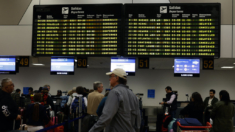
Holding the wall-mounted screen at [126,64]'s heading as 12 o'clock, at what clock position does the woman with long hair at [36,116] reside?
The woman with long hair is roughly at 1 o'clock from the wall-mounted screen.

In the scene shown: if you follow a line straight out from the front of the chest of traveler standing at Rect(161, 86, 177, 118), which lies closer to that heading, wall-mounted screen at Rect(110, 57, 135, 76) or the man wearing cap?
the wall-mounted screen

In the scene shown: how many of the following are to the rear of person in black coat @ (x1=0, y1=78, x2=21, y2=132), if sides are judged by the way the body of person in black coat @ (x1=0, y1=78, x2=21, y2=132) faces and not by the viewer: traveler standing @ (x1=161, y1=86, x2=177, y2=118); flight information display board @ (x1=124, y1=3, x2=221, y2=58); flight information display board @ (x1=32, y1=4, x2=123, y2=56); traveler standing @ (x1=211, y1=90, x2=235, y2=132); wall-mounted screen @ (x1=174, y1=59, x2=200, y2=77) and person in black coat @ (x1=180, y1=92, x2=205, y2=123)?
0

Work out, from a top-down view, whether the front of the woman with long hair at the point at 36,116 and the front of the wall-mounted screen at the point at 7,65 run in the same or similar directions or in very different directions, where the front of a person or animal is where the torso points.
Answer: very different directions

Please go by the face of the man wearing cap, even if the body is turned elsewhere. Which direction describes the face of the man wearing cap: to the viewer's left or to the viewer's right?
to the viewer's left

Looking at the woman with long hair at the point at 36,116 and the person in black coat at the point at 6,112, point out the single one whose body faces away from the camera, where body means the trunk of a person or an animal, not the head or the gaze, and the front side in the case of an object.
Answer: the woman with long hair

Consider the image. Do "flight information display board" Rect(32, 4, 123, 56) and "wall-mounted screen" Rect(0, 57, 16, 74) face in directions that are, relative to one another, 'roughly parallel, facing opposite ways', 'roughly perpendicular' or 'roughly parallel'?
roughly parallel

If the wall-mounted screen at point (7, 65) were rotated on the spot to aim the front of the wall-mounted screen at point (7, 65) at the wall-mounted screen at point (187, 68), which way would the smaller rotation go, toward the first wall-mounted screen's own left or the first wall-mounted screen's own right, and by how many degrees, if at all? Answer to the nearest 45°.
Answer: approximately 45° to the first wall-mounted screen's own left

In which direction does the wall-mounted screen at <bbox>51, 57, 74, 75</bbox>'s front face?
toward the camera

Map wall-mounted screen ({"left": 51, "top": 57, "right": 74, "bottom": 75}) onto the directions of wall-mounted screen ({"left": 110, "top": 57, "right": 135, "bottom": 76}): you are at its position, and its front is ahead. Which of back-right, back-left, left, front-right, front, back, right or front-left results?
right

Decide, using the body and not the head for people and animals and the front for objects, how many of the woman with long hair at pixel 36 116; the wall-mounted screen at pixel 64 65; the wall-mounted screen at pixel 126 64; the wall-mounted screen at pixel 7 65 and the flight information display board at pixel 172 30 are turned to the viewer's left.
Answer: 0

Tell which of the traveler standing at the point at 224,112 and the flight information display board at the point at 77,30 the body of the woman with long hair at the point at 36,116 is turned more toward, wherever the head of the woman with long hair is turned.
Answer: the flight information display board

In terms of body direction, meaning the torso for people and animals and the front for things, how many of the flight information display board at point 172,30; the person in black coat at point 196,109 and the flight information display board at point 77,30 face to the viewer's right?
0

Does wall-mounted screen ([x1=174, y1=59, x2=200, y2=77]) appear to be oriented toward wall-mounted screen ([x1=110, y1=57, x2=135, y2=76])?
no

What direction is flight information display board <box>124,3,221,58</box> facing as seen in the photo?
toward the camera

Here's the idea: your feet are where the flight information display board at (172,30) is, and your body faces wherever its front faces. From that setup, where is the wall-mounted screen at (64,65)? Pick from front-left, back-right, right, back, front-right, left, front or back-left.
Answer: right
